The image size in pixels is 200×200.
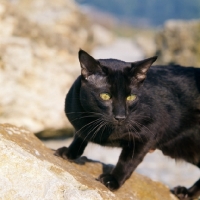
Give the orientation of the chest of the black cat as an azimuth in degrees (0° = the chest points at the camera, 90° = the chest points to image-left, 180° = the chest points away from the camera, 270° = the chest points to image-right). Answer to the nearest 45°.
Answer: approximately 45°

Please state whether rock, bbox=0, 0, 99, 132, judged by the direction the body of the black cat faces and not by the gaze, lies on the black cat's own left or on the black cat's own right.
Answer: on the black cat's own right
